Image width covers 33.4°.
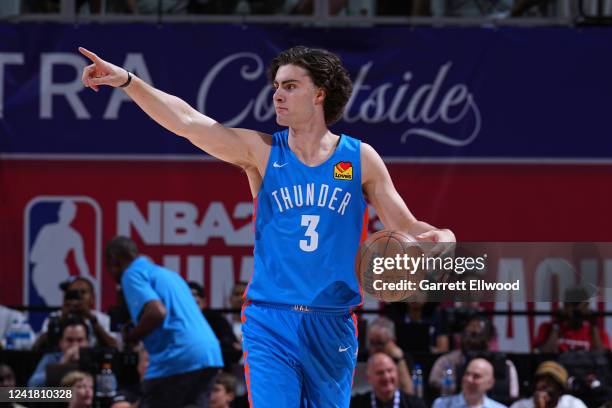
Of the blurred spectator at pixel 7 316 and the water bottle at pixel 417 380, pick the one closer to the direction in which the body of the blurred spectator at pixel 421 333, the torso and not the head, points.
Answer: the water bottle

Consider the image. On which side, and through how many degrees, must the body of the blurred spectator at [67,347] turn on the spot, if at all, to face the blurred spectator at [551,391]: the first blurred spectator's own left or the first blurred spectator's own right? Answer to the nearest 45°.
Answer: approximately 45° to the first blurred spectator's own left

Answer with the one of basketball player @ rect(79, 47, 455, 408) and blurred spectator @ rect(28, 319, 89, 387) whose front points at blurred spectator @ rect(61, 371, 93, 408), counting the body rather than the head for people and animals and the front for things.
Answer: blurred spectator @ rect(28, 319, 89, 387)

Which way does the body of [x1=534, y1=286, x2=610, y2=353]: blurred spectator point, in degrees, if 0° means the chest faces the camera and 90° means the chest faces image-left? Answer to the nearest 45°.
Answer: approximately 0°

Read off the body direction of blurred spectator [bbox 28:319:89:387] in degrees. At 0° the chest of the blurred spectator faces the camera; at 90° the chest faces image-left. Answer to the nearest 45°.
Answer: approximately 0°

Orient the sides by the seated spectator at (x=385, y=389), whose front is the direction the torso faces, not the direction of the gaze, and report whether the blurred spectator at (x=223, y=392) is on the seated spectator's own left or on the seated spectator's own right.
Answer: on the seated spectator's own right
